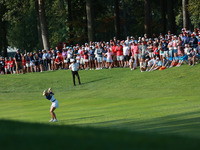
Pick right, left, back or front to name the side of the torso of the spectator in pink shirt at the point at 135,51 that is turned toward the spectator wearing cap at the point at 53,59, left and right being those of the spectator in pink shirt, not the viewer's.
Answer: right

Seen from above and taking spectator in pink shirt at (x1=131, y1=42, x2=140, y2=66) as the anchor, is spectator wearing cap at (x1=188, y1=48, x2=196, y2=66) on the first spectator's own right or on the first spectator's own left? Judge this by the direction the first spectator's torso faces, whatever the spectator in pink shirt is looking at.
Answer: on the first spectator's own left

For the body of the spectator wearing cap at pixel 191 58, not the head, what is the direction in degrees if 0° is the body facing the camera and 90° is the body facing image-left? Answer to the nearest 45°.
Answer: approximately 45°

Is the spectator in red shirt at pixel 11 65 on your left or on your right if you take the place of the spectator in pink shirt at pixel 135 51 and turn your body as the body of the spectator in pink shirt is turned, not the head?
on your right

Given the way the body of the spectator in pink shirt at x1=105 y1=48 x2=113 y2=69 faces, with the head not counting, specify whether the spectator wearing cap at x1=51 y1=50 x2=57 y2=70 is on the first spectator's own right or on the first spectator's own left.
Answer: on the first spectator's own right

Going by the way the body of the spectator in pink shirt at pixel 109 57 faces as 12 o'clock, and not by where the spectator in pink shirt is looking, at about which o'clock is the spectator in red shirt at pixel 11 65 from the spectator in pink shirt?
The spectator in red shirt is roughly at 4 o'clock from the spectator in pink shirt.

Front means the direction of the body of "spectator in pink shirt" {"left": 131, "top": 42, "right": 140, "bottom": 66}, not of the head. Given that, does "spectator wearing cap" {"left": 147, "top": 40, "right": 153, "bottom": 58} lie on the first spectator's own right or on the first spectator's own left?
on the first spectator's own left

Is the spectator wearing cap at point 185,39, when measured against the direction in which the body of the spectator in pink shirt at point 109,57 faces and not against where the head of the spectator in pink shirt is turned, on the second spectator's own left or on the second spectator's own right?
on the second spectator's own left
